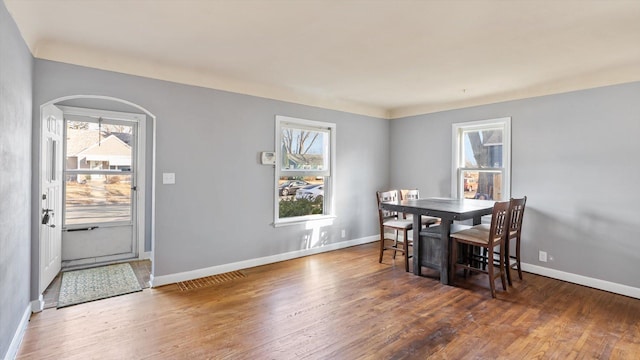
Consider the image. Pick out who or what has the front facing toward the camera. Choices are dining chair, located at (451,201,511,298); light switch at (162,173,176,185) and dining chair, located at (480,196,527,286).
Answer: the light switch

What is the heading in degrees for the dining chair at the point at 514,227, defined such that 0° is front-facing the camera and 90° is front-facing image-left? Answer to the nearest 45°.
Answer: approximately 135°

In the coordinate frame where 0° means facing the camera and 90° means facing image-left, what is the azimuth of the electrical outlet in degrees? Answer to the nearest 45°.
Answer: approximately 0°

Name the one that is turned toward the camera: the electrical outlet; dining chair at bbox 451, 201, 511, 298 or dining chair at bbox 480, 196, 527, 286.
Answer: the electrical outlet

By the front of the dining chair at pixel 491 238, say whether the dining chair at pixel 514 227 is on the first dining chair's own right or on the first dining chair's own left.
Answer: on the first dining chair's own right

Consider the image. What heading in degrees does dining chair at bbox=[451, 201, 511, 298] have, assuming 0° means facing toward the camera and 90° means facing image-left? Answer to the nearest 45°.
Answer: approximately 135°

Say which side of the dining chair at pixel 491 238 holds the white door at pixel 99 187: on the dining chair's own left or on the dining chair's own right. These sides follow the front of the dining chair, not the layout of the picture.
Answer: on the dining chair's own left

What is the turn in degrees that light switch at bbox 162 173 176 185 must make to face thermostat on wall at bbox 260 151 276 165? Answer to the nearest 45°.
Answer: approximately 90° to its left
